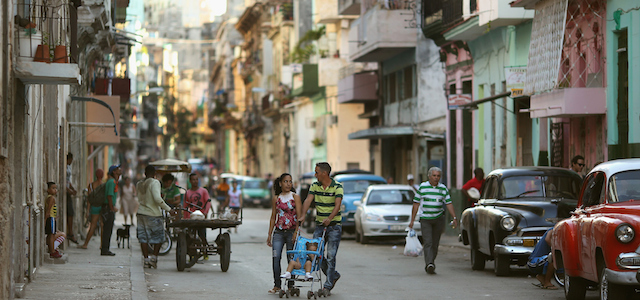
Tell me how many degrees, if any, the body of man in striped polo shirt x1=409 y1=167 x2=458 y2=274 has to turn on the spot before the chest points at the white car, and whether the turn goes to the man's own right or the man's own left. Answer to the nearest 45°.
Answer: approximately 180°

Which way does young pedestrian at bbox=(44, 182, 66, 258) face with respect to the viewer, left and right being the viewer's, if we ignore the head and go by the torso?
facing to the right of the viewer

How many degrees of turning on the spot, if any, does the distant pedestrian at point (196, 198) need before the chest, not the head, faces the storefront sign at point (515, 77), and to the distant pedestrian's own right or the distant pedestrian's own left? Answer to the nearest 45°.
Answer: approximately 90° to the distant pedestrian's own left

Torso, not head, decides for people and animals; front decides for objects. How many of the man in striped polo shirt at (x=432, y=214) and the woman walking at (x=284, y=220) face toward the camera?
2

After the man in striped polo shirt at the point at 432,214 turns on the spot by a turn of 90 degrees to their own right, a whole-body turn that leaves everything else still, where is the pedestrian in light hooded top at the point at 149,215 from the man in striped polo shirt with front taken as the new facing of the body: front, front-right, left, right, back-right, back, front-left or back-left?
front

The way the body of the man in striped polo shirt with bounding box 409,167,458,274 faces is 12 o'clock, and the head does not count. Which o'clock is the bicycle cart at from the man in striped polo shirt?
The bicycle cart is roughly at 3 o'clock from the man in striped polo shirt.
